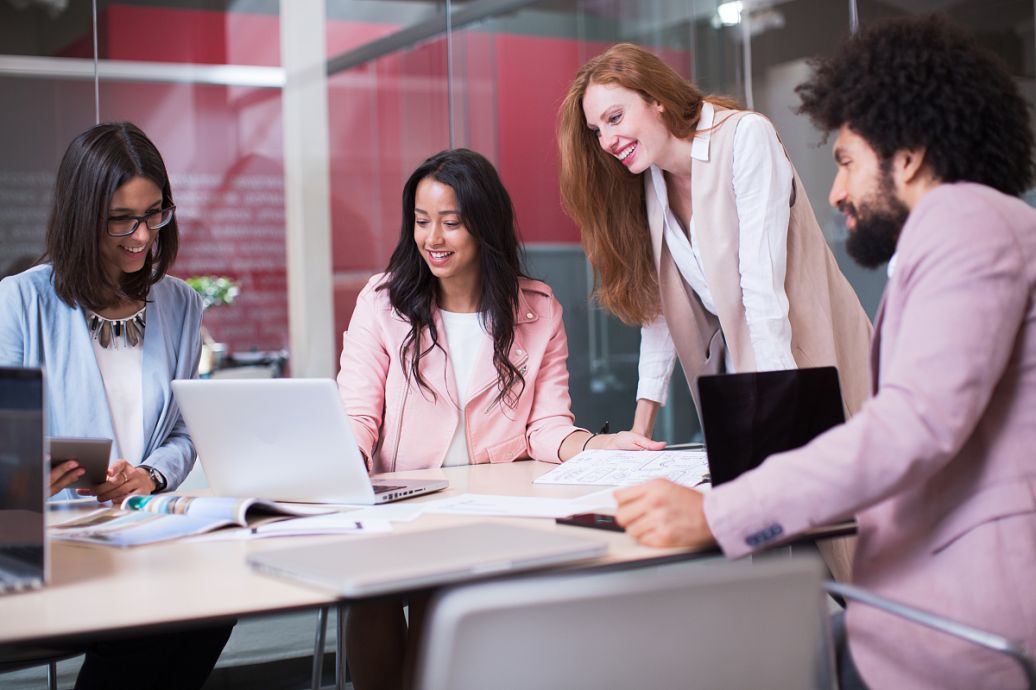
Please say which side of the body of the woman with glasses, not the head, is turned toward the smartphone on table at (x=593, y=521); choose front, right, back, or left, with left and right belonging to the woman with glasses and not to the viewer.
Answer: front

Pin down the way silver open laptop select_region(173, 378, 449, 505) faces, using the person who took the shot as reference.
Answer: facing away from the viewer and to the right of the viewer

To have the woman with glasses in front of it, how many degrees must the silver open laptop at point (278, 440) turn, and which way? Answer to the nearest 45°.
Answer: approximately 90° to its left

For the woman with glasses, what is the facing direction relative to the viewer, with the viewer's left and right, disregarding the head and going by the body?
facing the viewer and to the right of the viewer

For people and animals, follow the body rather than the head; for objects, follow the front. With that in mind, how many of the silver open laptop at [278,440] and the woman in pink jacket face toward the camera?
1

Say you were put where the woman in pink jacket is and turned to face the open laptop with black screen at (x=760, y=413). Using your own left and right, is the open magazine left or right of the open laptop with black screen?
right

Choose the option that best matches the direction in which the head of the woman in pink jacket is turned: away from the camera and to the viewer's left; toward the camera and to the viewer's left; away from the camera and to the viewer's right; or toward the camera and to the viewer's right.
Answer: toward the camera and to the viewer's left

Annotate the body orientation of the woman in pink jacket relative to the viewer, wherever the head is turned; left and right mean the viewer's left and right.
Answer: facing the viewer

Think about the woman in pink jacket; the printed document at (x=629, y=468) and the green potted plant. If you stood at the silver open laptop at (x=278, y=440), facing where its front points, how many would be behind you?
0

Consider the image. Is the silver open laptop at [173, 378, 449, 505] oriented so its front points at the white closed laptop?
no

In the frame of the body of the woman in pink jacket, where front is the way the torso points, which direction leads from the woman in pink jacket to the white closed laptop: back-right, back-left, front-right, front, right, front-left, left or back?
front

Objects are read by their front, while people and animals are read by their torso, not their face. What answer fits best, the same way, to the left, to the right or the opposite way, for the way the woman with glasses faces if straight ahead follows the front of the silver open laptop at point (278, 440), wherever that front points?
to the right

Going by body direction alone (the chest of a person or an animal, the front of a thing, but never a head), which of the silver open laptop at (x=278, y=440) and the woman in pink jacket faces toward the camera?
the woman in pink jacket

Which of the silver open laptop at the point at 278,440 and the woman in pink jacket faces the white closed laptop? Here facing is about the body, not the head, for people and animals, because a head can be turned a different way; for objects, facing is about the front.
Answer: the woman in pink jacket

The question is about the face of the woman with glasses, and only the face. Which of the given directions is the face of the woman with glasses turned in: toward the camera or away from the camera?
toward the camera
